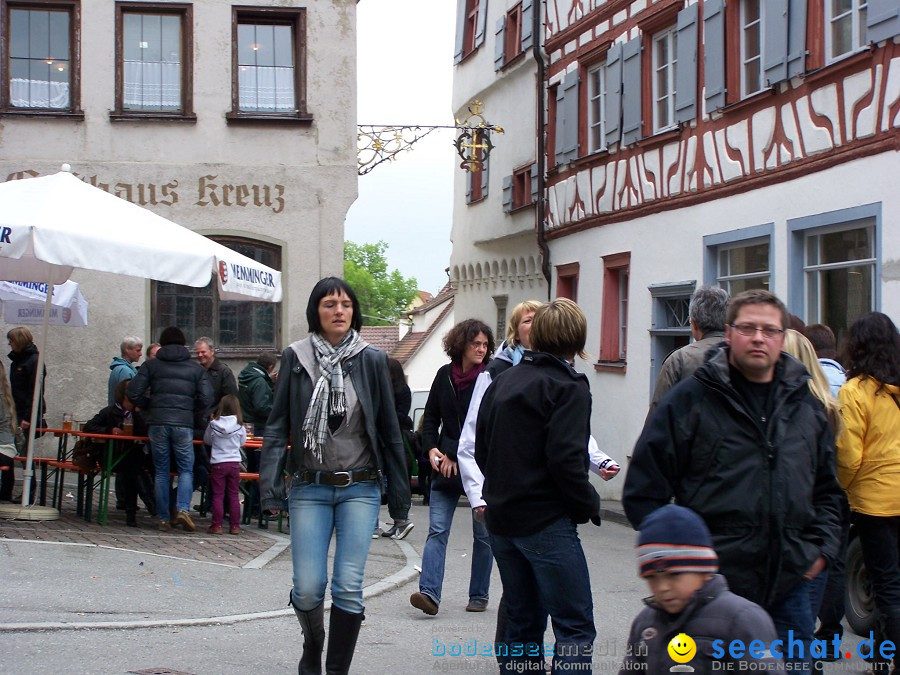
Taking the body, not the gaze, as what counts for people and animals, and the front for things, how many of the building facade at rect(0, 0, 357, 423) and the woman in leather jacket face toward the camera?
2

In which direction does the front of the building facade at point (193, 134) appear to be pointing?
toward the camera

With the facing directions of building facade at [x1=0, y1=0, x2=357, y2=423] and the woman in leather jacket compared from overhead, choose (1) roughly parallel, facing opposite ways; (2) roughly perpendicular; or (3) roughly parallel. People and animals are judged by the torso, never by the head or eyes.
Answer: roughly parallel

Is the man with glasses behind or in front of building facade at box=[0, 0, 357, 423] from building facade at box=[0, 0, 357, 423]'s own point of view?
in front

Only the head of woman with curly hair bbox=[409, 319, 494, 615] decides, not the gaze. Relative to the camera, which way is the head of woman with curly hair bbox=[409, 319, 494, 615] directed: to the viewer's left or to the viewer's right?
to the viewer's right

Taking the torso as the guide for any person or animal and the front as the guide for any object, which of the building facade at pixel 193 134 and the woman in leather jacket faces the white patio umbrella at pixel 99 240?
the building facade

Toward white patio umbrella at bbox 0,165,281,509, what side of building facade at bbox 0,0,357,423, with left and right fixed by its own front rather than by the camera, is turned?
front

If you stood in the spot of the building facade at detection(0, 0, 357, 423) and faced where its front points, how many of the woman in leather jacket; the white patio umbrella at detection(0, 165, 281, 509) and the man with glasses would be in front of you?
3

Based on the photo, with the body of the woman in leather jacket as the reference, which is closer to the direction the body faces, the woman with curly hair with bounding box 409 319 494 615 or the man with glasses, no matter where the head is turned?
the man with glasses

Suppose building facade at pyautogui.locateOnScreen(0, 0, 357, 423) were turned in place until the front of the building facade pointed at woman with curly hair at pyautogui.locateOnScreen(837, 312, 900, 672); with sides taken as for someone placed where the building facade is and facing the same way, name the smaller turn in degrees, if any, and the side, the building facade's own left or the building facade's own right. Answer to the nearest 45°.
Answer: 0° — it already faces them

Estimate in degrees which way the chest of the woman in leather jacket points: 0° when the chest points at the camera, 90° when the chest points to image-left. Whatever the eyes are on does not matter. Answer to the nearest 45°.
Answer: approximately 0°
